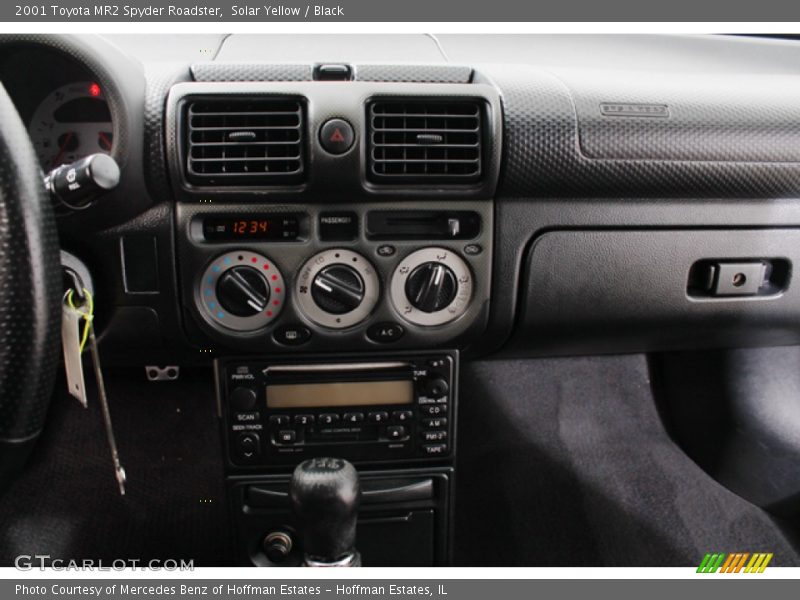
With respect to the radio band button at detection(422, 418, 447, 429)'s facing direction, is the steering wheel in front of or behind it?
in front

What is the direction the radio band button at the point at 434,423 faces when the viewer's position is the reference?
facing the viewer
